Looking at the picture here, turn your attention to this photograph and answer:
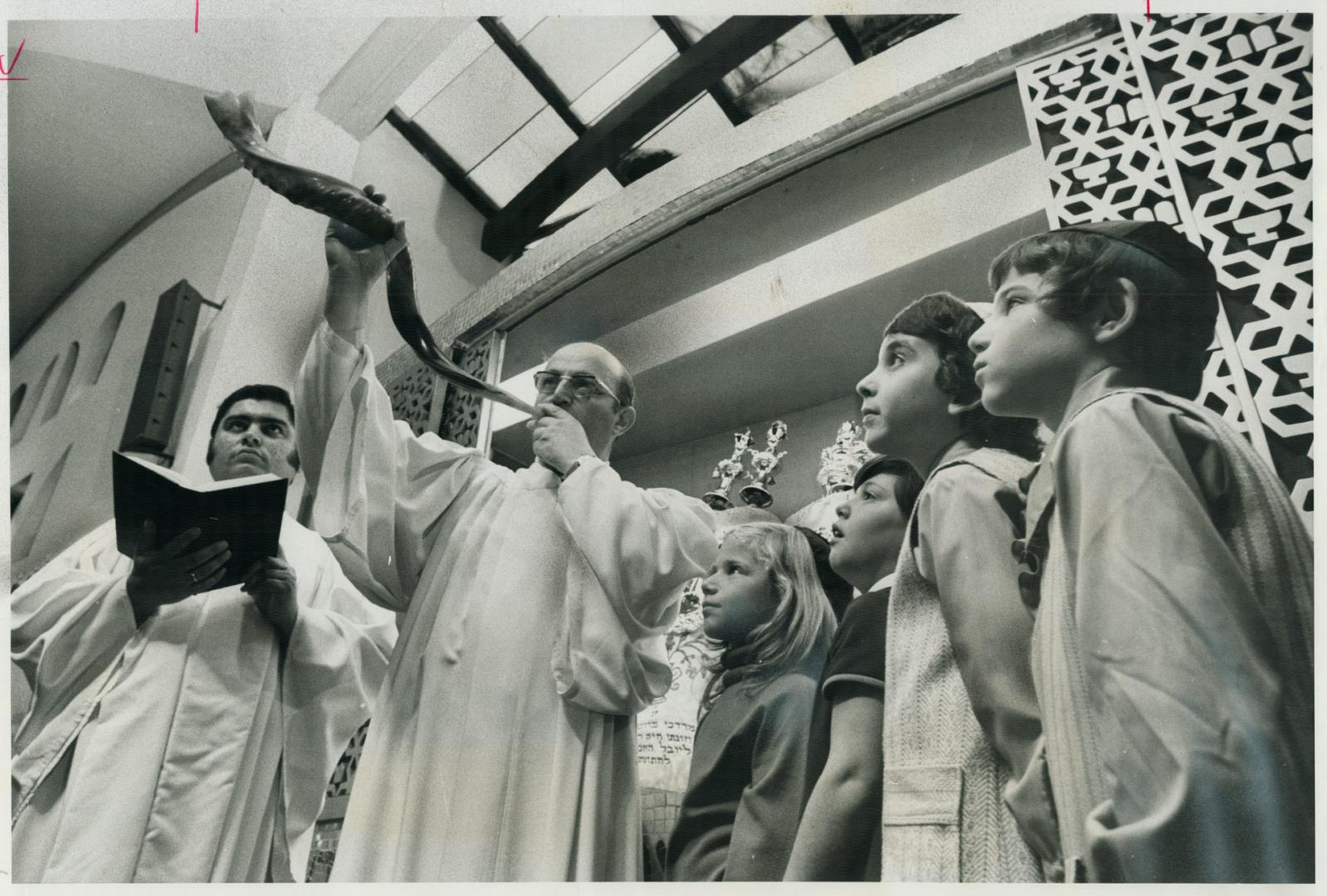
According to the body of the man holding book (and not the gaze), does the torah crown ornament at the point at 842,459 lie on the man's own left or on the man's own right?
on the man's own left

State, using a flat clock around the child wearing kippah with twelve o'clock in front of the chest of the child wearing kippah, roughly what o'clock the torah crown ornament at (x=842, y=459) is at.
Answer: The torah crown ornament is roughly at 2 o'clock from the child wearing kippah.

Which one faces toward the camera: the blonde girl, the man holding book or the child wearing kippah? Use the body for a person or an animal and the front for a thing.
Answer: the man holding book

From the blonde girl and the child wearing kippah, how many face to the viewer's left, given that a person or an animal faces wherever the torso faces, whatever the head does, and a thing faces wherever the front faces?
2

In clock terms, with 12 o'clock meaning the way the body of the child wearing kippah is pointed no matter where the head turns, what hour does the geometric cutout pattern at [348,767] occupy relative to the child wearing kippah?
The geometric cutout pattern is roughly at 12 o'clock from the child wearing kippah.

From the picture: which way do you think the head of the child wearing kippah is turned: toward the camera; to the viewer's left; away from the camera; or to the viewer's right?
to the viewer's left

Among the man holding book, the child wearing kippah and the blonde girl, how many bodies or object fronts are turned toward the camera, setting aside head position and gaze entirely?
1

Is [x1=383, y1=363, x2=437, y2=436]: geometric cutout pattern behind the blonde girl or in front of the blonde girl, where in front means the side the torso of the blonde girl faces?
in front

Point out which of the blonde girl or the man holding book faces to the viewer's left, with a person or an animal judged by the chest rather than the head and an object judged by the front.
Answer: the blonde girl

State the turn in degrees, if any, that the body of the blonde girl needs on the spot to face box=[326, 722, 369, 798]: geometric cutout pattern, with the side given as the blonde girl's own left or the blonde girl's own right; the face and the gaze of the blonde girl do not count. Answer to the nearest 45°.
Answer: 0° — they already face it

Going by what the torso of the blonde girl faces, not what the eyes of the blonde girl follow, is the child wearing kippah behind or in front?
behind

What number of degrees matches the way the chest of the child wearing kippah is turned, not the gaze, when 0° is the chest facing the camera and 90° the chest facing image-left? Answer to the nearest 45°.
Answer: approximately 90°

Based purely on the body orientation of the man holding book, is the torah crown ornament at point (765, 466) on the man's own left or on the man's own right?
on the man's own left
